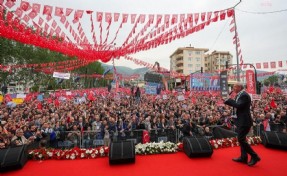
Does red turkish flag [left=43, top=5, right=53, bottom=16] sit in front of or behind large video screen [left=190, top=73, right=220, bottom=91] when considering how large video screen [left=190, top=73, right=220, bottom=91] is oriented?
in front

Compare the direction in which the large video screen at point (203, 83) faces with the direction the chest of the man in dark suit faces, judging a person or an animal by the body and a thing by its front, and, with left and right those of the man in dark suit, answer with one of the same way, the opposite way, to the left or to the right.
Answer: to the left

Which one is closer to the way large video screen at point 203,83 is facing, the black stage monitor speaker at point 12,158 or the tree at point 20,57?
the black stage monitor speaker

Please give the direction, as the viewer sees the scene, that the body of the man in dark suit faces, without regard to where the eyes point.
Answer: to the viewer's left

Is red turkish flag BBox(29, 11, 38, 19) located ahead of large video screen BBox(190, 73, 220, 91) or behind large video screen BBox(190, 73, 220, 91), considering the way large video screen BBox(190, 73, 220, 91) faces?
ahead

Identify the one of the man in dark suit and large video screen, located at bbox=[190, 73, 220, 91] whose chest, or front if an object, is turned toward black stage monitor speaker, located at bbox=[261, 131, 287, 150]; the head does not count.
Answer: the large video screen

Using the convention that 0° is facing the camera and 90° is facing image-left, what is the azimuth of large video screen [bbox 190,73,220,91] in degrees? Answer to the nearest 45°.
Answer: approximately 0°

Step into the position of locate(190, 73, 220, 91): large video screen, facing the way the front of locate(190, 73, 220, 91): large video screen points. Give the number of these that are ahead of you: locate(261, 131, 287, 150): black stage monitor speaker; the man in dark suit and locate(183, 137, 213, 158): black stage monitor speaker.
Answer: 3

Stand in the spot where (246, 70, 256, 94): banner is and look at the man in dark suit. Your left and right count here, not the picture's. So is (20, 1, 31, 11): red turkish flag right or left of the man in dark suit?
right

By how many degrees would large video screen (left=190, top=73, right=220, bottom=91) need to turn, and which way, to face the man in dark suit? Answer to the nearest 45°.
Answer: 0° — it already faces them

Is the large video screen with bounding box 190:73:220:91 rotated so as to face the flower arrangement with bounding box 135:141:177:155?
yes

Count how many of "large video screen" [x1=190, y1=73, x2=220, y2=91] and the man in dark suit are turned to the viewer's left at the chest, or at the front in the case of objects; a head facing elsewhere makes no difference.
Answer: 1
